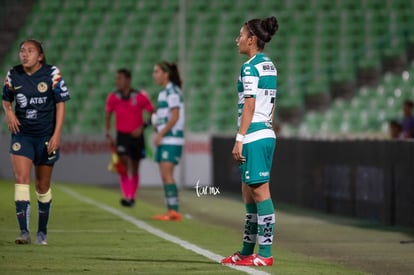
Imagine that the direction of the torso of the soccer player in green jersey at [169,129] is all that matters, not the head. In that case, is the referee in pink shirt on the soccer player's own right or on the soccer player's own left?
on the soccer player's own right

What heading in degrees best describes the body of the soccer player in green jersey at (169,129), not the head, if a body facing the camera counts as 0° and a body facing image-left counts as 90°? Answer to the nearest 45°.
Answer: approximately 90°

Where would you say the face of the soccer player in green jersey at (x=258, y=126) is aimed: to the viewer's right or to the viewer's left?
to the viewer's left

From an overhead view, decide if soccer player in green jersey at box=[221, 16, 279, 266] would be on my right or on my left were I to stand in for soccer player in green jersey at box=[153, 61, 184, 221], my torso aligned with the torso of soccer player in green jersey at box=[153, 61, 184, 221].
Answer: on my left
